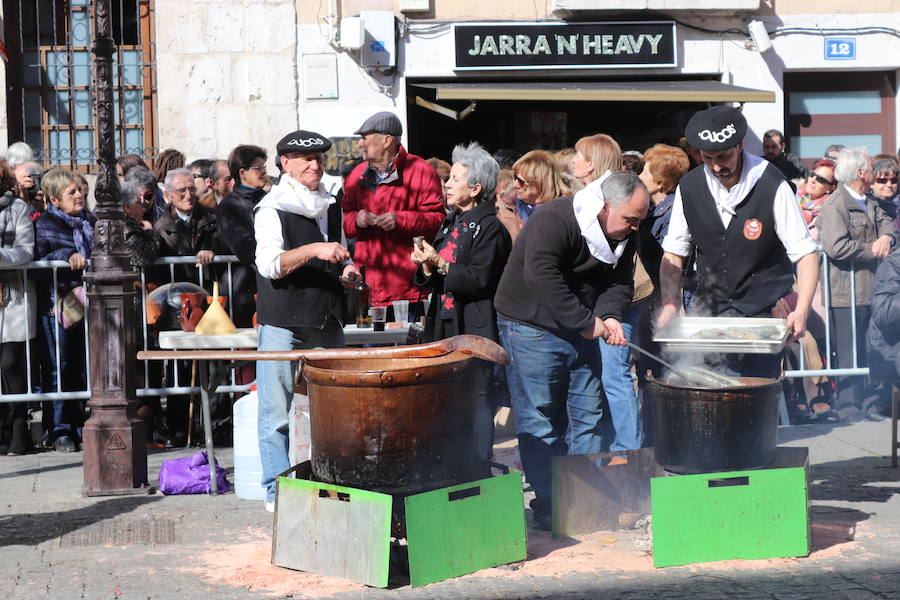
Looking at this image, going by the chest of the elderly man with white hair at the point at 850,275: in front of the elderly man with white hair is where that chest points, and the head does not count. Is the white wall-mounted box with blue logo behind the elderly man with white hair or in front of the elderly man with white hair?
behind

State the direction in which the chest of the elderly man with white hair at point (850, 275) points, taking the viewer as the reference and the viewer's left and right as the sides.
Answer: facing the viewer and to the right of the viewer

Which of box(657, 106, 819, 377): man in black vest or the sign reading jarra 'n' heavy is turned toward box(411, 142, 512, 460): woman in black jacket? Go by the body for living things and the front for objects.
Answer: the sign reading jarra 'n' heavy

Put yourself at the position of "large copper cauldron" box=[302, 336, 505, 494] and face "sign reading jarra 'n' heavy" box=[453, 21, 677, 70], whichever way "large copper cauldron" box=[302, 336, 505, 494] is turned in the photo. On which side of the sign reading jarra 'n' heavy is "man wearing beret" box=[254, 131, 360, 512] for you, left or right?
left

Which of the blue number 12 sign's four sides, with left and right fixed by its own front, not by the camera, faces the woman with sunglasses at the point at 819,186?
front

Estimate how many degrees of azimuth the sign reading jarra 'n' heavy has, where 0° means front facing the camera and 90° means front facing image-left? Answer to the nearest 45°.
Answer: approximately 0°

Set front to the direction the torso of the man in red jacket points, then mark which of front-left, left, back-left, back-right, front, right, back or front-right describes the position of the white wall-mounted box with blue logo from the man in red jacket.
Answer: back-right
